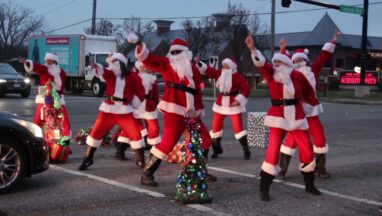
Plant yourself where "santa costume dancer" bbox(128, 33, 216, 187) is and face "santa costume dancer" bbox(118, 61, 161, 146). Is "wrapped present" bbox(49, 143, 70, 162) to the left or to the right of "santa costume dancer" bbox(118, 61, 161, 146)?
left

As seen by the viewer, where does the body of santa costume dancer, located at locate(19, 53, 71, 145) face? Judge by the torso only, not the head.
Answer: toward the camera

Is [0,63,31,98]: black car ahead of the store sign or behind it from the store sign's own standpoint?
ahead

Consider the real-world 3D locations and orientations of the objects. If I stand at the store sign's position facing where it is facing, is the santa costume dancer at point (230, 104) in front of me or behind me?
in front

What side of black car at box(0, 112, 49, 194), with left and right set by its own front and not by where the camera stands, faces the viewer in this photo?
right

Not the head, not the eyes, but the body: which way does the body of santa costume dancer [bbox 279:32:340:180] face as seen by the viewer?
toward the camera

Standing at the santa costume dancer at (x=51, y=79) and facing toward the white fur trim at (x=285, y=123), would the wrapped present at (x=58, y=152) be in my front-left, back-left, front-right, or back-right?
front-right

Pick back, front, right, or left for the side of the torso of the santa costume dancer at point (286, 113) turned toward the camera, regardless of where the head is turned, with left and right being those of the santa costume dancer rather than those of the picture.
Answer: front

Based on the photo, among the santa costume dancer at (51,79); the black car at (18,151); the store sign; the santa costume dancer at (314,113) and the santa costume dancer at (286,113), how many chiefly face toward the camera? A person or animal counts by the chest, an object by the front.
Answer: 4

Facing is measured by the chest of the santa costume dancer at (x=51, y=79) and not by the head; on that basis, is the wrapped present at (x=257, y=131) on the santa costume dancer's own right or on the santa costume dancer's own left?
on the santa costume dancer's own left

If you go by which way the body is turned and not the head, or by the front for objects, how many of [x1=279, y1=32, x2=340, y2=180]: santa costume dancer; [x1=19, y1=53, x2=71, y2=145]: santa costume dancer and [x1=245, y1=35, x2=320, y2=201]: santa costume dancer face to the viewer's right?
0

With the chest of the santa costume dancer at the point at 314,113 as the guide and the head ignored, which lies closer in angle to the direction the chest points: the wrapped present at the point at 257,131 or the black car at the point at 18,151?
the black car

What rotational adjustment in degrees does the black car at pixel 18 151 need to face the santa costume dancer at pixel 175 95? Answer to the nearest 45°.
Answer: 0° — it already faces them

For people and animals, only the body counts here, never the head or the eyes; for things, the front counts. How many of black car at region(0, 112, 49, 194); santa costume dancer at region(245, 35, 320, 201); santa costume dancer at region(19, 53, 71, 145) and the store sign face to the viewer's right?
1

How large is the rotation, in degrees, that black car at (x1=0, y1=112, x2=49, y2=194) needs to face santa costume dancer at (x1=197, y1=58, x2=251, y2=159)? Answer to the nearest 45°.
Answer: approximately 45° to its left
